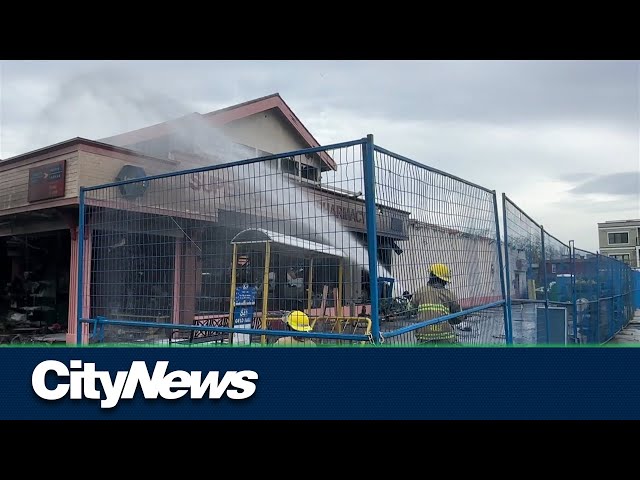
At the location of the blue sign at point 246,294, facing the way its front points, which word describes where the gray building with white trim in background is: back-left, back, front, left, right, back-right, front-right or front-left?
back-left

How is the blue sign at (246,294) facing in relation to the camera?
toward the camera

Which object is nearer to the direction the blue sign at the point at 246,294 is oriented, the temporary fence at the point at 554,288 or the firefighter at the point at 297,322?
the firefighter

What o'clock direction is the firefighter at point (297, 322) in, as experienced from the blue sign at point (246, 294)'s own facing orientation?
The firefighter is roughly at 11 o'clock from the blue sign.

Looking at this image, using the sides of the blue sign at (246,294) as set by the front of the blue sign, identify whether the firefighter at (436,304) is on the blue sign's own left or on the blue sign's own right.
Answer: on the blue sign's own left

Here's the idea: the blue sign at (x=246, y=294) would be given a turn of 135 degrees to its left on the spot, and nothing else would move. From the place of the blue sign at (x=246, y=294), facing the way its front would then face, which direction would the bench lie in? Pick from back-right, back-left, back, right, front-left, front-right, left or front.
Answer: left

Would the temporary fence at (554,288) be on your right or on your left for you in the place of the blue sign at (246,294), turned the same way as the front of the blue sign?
on your left

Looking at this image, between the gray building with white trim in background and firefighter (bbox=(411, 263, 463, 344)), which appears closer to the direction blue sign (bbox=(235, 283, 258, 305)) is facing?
the firefighter
